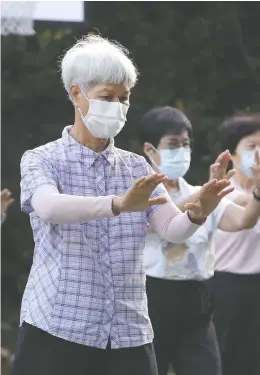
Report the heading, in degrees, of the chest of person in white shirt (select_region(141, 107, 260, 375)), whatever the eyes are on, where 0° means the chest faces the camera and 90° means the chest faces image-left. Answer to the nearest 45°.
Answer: approximately 315°

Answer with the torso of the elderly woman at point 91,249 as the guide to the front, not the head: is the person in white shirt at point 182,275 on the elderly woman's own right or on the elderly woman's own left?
on the elderly woman's own left

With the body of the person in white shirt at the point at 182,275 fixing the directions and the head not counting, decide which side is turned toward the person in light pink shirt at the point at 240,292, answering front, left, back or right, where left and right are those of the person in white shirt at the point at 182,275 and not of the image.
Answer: left

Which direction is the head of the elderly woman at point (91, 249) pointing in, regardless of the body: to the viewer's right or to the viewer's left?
to the viewer's right

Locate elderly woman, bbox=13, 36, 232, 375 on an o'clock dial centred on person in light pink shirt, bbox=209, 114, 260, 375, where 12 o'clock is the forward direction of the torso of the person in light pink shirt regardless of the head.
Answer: The elderly woman is roughly at 2 o'clock from the person in light pink shirt.

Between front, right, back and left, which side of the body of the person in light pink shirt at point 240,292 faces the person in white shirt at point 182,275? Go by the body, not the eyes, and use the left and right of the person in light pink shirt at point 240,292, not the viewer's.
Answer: right

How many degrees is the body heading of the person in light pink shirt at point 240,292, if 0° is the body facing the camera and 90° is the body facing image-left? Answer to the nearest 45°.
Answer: approximately 315°
